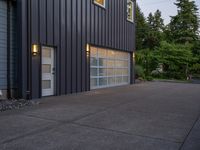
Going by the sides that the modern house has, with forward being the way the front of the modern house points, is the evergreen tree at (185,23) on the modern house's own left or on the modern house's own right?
on the modern house's own left

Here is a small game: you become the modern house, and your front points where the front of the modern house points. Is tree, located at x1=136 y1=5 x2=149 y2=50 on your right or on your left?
on your left

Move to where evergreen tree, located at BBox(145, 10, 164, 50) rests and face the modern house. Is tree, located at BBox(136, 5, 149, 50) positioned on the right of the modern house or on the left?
right

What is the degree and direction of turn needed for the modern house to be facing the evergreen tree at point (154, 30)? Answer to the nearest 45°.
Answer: approximately 90° to its left

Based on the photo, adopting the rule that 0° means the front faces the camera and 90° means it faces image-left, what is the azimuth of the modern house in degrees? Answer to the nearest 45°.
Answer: approximately 315°
